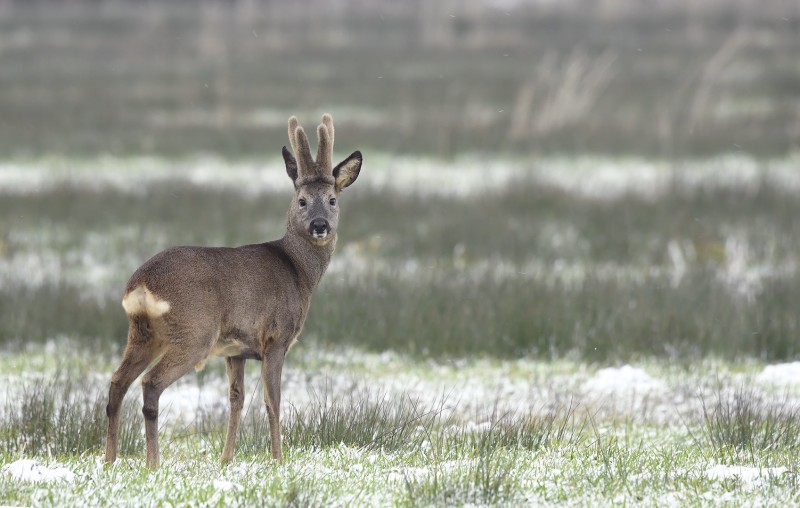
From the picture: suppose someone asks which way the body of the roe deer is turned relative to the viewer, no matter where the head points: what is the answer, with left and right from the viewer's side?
facing away from the viewer and to the right of the viewer
